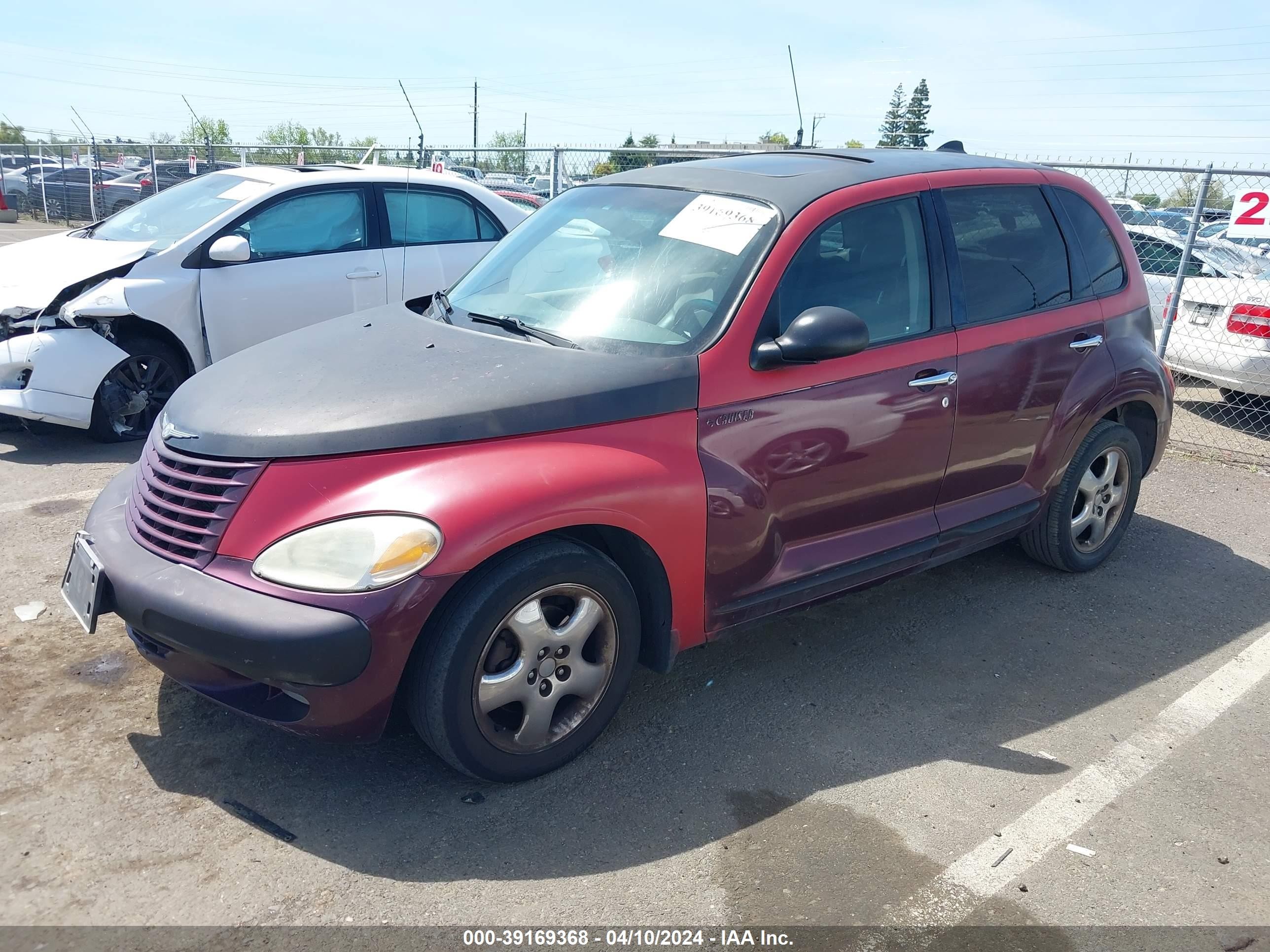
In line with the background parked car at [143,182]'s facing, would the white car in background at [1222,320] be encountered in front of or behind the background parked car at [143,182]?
behind

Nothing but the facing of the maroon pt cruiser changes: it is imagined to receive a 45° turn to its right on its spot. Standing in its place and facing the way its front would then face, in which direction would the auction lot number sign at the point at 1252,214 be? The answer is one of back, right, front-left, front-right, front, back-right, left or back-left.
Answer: back-right

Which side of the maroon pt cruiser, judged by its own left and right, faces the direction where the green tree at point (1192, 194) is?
back

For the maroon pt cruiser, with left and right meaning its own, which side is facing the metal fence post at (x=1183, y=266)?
back

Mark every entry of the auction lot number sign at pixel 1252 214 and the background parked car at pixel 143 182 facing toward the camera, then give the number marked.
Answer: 1

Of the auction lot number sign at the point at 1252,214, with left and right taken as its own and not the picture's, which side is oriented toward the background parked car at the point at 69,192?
right

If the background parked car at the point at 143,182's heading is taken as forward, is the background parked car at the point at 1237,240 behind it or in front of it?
behind

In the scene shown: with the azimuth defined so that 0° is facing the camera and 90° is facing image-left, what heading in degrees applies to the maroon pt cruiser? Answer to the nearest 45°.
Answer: approximately 45°

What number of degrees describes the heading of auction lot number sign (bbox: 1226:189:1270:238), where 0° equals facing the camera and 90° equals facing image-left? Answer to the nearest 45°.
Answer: approximately 0°
